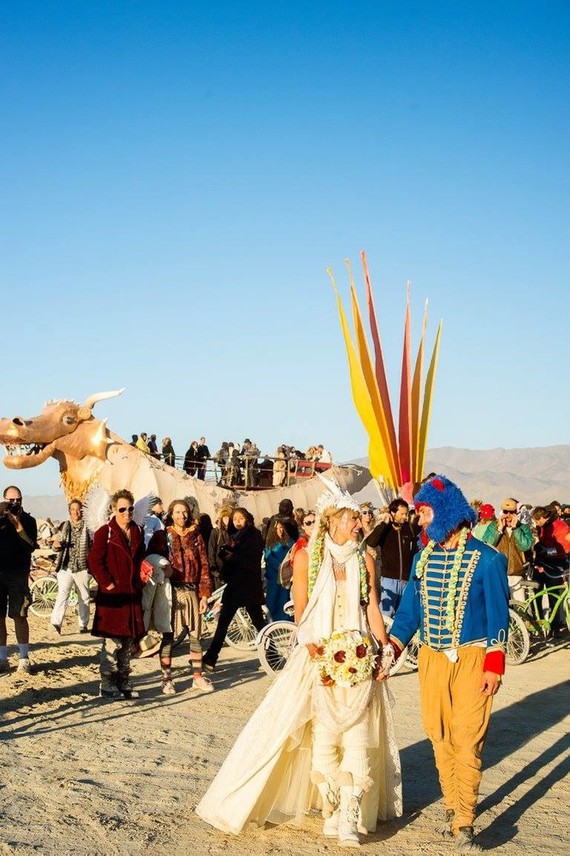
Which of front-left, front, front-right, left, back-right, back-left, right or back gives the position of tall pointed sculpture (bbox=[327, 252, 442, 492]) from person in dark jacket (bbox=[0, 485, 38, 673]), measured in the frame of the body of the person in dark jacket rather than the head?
back-left

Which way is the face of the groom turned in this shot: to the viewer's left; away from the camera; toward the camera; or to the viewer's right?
to the viewer's left

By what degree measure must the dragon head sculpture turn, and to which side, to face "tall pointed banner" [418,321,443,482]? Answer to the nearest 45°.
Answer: approximately 135° to its right

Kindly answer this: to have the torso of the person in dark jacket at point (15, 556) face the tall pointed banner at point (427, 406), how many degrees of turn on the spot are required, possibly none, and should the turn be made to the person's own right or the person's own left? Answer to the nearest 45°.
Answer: approximately 135° to the person's own left

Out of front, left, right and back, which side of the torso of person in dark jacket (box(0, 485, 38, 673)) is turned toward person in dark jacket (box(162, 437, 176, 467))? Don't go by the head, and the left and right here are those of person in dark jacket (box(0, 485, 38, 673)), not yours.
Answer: back

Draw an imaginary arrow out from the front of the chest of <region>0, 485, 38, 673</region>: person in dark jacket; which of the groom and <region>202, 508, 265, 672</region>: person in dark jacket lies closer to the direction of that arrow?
the groom

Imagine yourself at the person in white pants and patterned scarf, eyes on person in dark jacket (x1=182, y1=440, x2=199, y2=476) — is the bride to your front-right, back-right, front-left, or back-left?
back-right

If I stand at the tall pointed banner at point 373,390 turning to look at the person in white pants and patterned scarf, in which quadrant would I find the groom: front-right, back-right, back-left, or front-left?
front-left

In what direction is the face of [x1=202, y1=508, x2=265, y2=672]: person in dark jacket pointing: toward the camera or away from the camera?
toward the camera

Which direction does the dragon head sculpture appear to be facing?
to the viewer's left

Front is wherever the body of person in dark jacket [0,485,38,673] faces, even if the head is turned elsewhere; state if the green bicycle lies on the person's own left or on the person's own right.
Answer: on the person's own left

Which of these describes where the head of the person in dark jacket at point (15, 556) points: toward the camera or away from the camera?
toward the camera

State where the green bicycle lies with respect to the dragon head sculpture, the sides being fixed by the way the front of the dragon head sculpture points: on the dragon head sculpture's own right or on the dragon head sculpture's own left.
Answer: on the dragon head sculpture's own left

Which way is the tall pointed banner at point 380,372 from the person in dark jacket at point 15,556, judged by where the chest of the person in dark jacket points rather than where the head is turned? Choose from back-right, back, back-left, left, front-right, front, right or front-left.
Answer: back-left

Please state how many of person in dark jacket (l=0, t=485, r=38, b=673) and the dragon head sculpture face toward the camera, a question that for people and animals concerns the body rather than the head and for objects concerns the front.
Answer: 1

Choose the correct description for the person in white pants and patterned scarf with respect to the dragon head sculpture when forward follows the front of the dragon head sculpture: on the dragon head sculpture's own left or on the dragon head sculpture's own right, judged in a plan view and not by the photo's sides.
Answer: on the dragon head sculpture's own left

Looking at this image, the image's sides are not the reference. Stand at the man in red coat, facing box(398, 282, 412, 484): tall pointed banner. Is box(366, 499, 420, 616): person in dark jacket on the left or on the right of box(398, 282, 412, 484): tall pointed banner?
right
